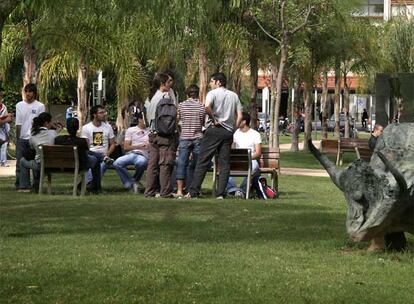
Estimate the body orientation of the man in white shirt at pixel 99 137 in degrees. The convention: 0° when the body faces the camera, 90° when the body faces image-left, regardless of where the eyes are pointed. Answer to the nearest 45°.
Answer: approximately 0°

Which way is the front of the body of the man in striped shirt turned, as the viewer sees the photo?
away from the camera

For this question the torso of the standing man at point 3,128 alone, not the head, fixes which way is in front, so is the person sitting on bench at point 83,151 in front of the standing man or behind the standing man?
in front

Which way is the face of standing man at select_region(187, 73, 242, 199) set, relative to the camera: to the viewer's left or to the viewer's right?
to the viewer's left

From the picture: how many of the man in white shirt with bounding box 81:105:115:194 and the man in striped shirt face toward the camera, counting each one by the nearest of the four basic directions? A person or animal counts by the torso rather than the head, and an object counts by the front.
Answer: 1

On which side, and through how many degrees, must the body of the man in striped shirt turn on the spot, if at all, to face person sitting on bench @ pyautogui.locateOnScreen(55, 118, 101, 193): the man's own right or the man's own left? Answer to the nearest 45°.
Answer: approximately 90° to the man's own left

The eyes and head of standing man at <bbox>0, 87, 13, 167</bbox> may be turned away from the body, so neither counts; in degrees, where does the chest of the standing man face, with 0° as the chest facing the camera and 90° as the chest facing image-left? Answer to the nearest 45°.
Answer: approximately 315°

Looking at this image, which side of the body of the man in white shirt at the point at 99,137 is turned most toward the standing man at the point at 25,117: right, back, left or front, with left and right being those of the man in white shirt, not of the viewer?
right

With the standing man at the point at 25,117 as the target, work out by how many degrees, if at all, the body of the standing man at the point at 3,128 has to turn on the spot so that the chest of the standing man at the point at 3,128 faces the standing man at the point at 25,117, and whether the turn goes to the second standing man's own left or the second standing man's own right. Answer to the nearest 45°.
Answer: approximately 45° to the second standing man's own right

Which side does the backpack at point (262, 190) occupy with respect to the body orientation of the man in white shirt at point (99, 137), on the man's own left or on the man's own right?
on the man's own left

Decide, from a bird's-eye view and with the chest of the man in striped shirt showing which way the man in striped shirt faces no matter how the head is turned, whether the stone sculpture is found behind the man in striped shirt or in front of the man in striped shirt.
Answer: behind

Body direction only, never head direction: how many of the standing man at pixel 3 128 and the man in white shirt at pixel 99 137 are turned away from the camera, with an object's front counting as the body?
0

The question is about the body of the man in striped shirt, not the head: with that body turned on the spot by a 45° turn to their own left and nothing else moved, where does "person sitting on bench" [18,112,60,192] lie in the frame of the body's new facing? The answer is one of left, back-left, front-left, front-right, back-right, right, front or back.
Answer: front-left
